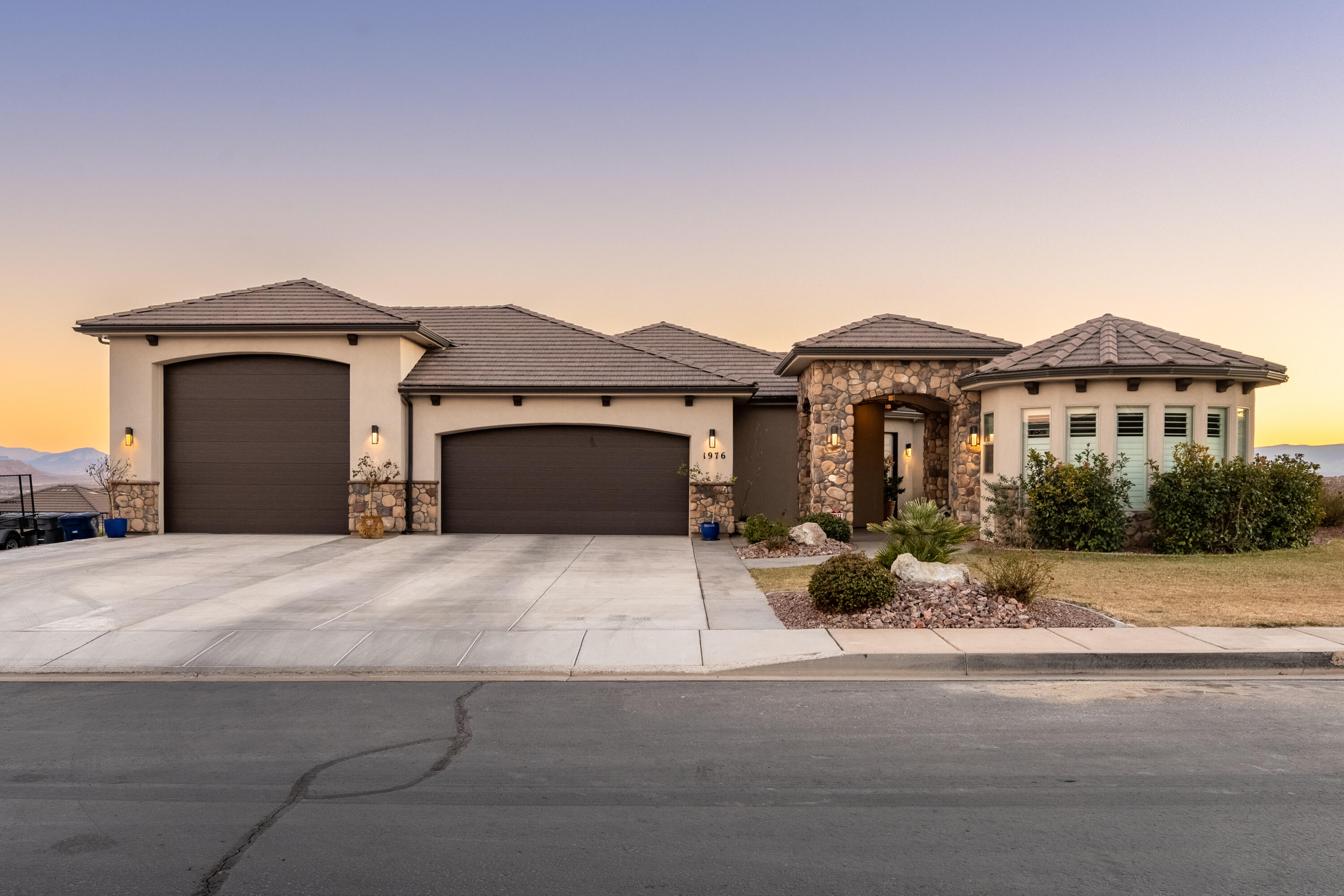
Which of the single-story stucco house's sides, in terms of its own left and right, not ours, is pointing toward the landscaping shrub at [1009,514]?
left

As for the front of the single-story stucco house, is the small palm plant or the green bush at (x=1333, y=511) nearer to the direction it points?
the small palm plant

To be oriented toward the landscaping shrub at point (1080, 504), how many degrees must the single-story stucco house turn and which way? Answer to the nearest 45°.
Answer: approximately 90° to its left

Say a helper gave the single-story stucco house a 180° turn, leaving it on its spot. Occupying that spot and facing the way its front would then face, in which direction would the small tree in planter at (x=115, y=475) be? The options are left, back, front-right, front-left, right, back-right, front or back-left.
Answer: left

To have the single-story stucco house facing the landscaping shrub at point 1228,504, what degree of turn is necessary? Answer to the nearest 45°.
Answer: approximately 90° to its left

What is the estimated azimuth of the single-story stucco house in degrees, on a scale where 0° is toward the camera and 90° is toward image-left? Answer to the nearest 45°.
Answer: approximately 0°

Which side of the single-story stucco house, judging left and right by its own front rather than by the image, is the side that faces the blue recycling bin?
right

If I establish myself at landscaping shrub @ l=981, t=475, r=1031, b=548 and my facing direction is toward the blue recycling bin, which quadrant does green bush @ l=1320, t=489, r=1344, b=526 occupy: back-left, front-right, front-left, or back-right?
back-right

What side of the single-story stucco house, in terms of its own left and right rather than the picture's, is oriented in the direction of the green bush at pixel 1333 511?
left
